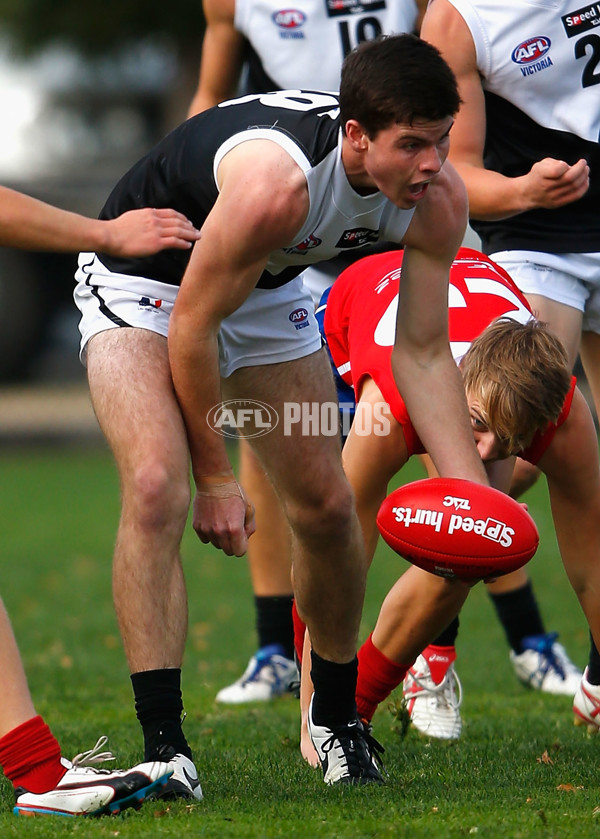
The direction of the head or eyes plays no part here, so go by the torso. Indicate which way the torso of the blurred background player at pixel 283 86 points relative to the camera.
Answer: toward the camera

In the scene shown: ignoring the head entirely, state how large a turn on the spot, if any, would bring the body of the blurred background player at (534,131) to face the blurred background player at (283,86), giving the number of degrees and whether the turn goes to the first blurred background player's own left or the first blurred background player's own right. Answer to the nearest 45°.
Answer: approximately 135° to the first blurred background player's own right

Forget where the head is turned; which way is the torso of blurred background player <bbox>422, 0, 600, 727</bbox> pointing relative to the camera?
toward the camera

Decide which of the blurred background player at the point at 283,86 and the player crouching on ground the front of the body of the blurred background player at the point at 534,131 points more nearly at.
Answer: the player crouching on ground

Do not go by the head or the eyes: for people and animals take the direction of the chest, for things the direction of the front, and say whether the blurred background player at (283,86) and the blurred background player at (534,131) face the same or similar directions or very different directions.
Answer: same or similar directions

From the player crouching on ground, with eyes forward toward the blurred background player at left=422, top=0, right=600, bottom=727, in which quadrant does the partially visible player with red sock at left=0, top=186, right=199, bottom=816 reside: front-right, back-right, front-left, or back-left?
back-left

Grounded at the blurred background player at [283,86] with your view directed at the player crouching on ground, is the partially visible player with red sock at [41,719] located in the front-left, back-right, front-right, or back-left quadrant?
front-right
